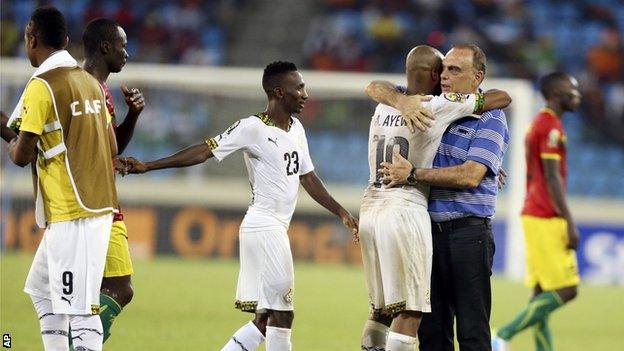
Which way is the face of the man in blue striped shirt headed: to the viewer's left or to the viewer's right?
to the viewer's left

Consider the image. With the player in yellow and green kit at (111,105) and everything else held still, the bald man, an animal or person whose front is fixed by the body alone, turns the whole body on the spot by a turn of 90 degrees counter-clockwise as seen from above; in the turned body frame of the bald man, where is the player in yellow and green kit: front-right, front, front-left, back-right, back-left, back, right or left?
front-left

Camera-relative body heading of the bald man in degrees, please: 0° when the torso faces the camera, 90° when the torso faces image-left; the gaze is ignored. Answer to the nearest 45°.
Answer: approximately 225°

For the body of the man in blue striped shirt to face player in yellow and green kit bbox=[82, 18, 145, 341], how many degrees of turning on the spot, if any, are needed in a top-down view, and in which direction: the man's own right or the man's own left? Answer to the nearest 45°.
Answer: approximately 45° to the man's own right

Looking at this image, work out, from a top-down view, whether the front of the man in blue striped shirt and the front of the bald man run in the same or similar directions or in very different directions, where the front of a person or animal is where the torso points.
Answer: very different directions

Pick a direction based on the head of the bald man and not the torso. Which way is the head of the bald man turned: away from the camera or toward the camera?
away from the camera
